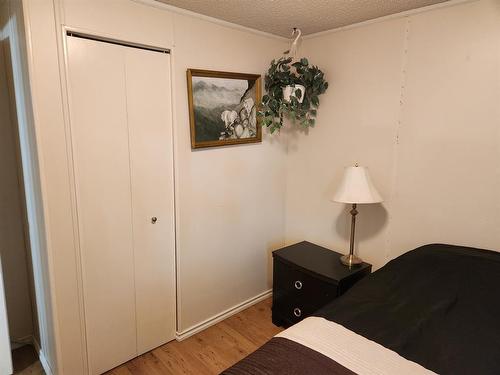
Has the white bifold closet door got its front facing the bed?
yes

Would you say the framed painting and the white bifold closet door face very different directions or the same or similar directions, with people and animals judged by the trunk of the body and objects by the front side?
same or similar directions

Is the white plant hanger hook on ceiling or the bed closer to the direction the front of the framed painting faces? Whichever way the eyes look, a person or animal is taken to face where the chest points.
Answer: the bed

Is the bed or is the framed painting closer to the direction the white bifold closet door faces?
the bed

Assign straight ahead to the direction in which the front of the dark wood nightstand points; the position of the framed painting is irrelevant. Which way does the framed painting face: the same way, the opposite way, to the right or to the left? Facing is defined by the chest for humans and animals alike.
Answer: to the left

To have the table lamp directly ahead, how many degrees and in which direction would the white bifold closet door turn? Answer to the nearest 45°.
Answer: approximately 45° to its left

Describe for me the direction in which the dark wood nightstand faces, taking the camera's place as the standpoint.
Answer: facing the viewer and to the left of the viewer

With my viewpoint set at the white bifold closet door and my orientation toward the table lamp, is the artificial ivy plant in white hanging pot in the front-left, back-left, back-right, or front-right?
front-left

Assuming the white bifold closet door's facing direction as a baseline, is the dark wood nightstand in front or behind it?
in front

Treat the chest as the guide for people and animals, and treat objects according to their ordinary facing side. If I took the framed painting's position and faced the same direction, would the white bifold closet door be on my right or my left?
on my right

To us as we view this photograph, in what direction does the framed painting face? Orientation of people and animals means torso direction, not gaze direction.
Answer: facing the viewer and to the right of the viewer
